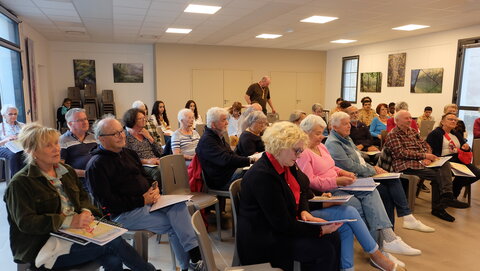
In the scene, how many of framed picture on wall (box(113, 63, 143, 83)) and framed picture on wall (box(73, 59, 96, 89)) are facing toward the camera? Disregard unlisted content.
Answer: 2

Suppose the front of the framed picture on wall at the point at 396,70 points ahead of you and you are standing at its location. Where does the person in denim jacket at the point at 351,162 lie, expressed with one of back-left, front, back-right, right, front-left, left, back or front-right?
front-left

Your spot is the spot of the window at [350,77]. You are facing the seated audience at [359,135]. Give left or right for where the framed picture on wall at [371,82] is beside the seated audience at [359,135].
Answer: left

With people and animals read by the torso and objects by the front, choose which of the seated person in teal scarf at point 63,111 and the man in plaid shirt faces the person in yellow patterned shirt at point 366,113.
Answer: the seated person in teal scarf at point 63,111

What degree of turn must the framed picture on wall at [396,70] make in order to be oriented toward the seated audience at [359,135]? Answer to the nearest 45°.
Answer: approximately 45° to its left

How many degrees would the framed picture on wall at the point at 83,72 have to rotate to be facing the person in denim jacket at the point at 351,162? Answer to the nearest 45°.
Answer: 0° — it already faces them

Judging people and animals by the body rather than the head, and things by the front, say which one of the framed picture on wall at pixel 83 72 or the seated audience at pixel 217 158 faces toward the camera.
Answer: the framed picture on wall

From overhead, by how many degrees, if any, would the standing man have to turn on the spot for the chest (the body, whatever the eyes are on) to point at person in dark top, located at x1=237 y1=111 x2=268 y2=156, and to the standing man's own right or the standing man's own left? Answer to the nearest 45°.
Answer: approximately 45° to the standing man's own right

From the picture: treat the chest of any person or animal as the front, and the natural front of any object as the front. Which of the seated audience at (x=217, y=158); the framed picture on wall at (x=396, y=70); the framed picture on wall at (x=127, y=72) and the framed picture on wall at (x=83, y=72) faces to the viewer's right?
the seated audience

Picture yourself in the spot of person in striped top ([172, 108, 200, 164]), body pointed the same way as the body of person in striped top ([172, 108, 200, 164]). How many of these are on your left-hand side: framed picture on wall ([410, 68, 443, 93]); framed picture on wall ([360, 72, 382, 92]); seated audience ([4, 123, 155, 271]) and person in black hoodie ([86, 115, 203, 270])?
2

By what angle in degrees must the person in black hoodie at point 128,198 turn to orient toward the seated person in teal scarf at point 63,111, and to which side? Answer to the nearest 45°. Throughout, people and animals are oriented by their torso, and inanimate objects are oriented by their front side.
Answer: approximately 135° to their left
